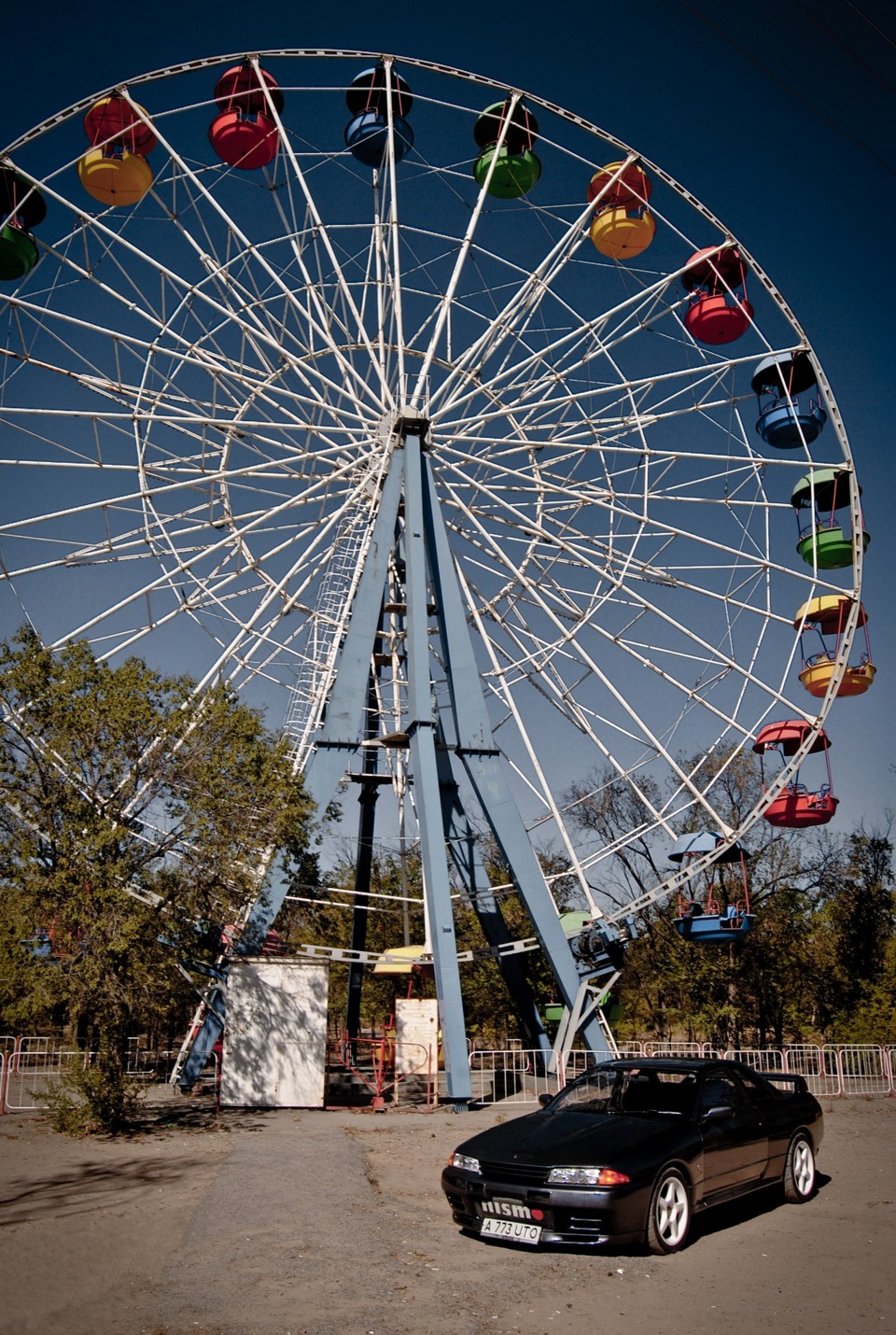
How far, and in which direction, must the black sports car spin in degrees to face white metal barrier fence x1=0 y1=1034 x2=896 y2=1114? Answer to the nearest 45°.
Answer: approximately 135° to its right

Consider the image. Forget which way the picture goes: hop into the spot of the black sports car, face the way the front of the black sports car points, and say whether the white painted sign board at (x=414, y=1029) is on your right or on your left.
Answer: on your right

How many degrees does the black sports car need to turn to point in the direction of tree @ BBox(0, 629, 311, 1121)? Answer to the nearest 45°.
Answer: approximately 90° to its right

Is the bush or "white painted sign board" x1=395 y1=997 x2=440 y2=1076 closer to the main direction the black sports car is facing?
the bush

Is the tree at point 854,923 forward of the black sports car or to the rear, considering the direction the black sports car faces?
to the rear

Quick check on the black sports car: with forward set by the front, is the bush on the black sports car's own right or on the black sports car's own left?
on the black sports car's own right

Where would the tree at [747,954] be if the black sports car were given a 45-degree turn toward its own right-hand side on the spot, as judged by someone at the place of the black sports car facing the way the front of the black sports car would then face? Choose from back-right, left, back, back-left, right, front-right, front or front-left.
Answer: right

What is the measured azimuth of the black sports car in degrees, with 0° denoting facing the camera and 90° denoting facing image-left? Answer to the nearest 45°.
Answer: approximately 45°

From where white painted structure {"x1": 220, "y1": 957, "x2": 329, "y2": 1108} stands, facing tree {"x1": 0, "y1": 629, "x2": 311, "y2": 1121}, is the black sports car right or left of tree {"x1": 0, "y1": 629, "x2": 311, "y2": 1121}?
left

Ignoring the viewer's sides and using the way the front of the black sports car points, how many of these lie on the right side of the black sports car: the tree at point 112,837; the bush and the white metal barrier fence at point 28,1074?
3

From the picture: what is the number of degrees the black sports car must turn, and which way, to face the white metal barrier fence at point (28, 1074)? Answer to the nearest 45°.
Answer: approximately 90° to its right
